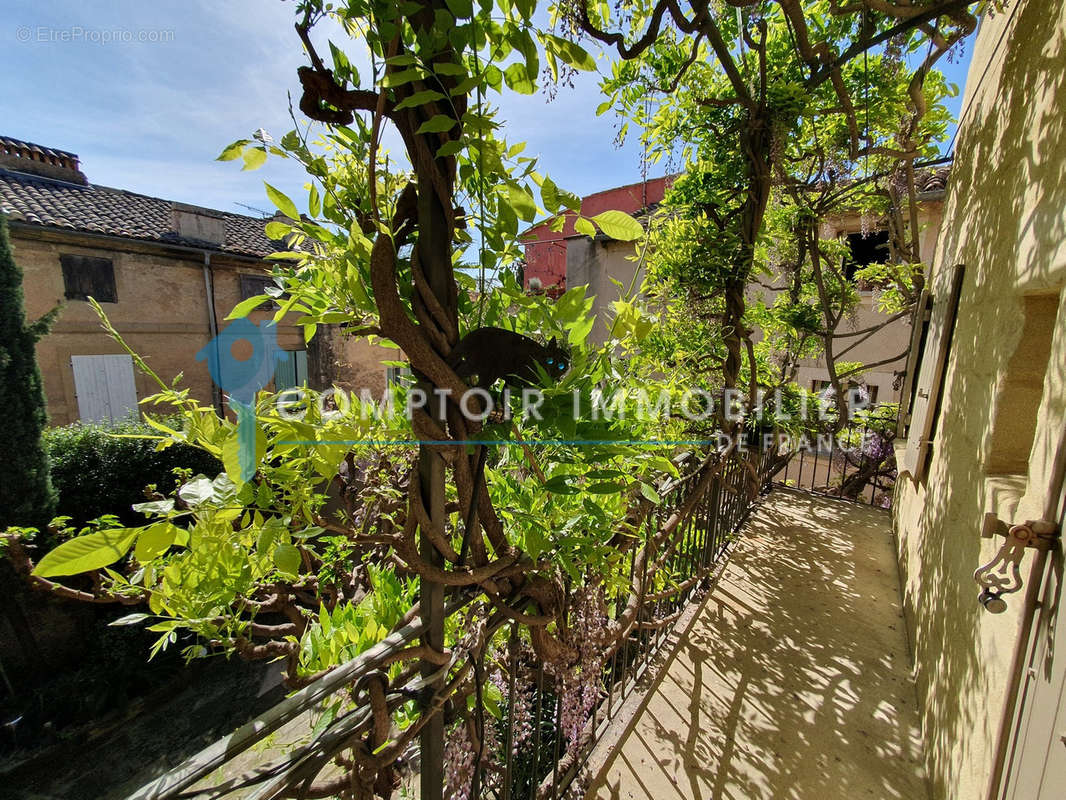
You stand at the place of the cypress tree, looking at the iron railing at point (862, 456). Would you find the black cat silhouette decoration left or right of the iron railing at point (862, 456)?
right

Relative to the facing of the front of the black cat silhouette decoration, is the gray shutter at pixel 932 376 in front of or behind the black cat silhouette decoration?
in front

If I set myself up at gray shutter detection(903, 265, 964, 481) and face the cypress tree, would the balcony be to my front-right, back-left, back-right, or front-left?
front-left

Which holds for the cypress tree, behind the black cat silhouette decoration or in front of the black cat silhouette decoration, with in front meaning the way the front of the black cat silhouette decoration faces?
behind

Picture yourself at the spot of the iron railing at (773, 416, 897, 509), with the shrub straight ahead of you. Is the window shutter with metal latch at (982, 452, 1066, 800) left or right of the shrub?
left

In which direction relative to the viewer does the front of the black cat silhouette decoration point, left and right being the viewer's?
facing to the right of the viewer

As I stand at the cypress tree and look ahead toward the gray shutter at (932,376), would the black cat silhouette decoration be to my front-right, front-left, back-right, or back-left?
front-right

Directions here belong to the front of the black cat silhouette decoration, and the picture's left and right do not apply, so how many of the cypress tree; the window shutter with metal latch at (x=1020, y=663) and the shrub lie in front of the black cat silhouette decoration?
1

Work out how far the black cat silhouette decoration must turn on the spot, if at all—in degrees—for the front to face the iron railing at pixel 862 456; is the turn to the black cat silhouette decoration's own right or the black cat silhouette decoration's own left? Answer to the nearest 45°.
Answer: approximately 45° to the black cat silhouette decoration's own left
